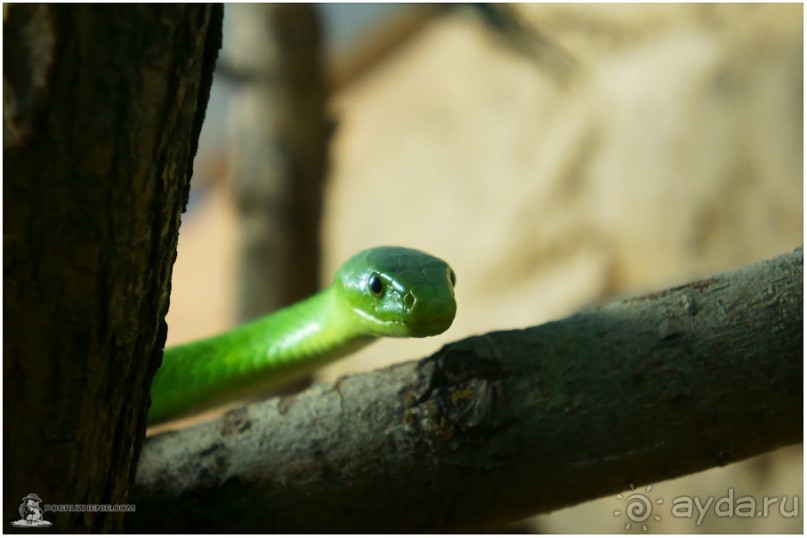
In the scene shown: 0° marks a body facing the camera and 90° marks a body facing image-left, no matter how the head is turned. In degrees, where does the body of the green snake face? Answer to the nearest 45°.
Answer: approximately 315°

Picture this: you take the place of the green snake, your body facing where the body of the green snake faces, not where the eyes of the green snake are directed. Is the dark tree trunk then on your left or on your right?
on your right
